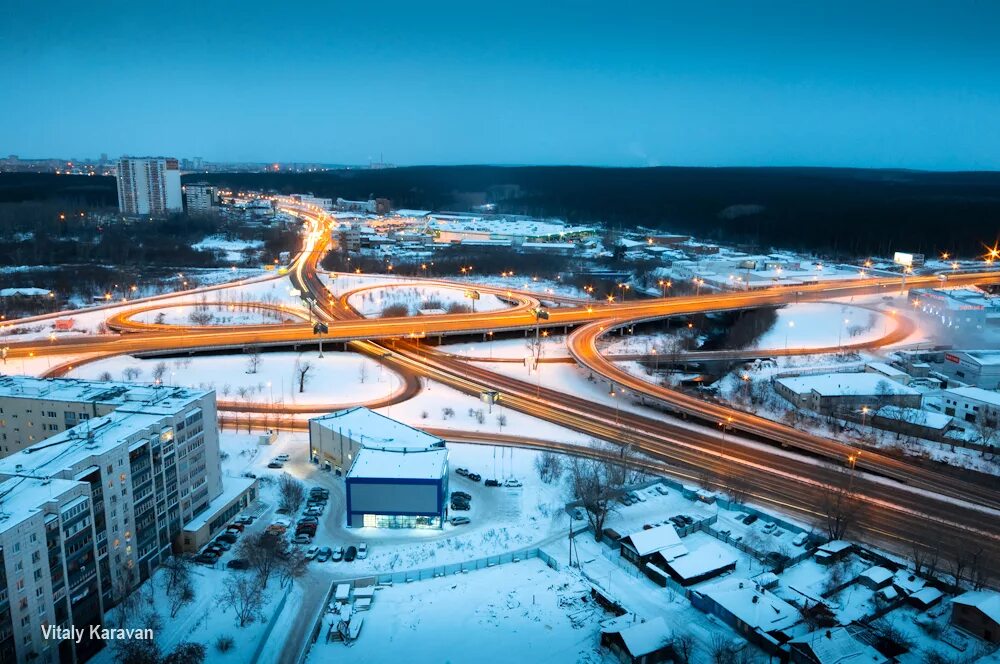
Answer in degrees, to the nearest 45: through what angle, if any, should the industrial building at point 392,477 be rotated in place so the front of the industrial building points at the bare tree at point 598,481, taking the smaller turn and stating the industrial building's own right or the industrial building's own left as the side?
approximately 90° to the industrial building's own left

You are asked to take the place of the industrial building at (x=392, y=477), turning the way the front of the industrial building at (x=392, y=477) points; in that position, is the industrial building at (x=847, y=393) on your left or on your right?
on your left

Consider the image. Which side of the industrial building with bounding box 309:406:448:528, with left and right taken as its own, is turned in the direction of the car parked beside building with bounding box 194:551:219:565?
right

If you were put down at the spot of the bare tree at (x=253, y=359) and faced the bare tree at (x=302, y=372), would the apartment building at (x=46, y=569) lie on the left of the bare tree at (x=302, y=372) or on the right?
right

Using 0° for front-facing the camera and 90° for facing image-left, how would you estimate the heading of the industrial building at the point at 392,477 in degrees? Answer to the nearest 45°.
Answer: approximately 0°

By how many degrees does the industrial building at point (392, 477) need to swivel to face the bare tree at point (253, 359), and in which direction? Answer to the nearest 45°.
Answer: approximately 180°

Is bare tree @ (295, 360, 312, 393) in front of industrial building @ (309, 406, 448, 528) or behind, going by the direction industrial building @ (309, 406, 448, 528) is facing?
behind
